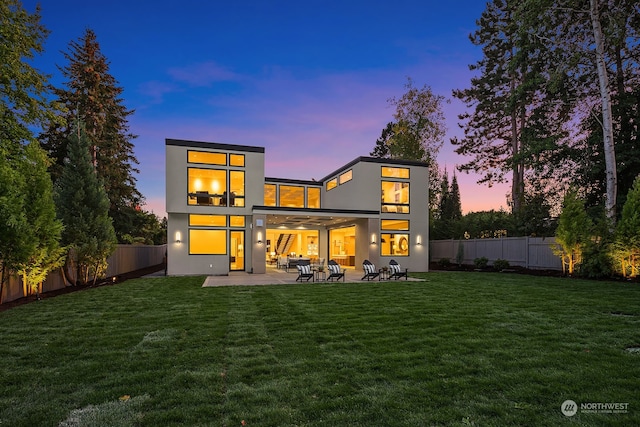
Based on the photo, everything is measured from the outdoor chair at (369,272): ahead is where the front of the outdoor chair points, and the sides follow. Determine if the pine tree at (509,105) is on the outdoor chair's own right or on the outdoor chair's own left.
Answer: on the outdoor chair's own left

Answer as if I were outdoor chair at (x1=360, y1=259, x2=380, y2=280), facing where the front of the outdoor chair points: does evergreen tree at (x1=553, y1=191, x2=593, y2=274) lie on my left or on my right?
on my left

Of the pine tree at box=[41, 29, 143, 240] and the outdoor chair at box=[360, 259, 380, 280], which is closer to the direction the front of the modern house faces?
the outdoor chair

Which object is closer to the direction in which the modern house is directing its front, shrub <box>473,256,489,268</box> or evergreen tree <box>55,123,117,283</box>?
the evergreen tree

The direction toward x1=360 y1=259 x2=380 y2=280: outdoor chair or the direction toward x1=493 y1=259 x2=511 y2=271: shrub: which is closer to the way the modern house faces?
the outdoor chair

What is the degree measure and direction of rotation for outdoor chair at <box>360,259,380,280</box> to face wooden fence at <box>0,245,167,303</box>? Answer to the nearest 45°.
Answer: approximately 135° to its right

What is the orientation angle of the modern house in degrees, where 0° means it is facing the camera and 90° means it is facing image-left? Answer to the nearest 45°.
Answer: approximately 0°

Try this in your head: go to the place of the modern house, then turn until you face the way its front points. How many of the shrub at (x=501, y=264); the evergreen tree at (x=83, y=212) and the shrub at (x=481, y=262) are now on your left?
2

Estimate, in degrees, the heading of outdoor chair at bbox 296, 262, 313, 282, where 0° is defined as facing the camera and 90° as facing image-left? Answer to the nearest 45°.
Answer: approximately 315°
